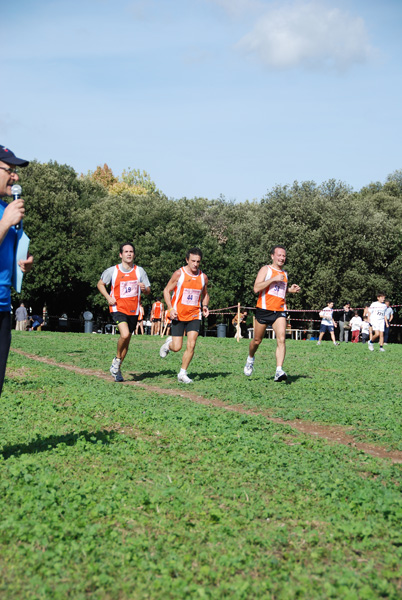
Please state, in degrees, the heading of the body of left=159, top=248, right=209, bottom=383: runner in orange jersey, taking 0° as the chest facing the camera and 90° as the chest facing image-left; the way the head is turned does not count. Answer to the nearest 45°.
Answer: approximately 315°

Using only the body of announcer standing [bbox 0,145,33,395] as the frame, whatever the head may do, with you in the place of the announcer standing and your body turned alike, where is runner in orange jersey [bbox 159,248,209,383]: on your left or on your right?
on your left

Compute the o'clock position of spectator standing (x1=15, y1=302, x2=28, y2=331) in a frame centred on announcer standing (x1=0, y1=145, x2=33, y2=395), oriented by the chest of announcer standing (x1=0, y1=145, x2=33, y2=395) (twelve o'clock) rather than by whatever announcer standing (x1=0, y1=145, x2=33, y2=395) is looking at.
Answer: spectator standing (x1=15, y1=302, x2=28, y2=331) is roughly at 9 o'clock from announcer standing (x1=0, y1=145, x2=33, y2=395).

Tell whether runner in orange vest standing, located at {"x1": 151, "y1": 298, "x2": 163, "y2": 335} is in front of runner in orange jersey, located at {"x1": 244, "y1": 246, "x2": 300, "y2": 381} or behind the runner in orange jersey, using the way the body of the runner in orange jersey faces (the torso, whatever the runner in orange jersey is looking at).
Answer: behind

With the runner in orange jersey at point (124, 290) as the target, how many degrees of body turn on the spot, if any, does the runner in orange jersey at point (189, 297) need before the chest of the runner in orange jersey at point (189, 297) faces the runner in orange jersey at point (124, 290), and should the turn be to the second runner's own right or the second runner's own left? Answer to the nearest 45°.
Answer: approximately 135° to the second runner's own right

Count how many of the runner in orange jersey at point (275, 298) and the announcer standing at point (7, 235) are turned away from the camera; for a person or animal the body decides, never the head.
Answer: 0

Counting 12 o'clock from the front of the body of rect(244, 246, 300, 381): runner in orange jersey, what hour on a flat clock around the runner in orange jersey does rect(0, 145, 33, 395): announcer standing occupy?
The announcer standing is roughly at 2 o'clock from the runner in orange jersey.

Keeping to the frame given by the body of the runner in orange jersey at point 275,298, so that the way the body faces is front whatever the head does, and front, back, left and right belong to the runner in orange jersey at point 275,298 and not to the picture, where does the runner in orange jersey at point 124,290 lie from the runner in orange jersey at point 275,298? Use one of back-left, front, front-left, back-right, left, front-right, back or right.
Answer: back-right

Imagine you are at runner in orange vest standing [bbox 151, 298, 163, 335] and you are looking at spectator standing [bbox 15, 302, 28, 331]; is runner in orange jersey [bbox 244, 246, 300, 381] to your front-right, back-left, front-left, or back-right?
back-left

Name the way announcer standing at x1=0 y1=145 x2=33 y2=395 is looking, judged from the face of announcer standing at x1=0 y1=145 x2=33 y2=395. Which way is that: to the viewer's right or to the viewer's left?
to the viewer's right

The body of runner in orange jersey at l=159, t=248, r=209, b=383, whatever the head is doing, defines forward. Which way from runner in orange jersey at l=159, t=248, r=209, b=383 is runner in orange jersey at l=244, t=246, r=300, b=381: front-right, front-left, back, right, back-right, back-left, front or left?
front-left

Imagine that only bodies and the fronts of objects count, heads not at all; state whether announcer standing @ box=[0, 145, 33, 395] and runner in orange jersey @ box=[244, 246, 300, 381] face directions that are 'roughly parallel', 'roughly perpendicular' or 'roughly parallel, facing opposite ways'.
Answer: roughly perpendicular

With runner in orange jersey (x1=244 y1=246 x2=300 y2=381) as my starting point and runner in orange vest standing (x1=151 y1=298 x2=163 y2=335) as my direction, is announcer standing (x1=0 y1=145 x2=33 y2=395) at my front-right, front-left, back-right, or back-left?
back-left

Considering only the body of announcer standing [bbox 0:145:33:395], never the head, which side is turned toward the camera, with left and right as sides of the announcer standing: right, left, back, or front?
right

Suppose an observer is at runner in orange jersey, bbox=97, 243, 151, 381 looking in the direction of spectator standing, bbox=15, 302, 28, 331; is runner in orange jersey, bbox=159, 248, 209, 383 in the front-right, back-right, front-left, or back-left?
back-right
